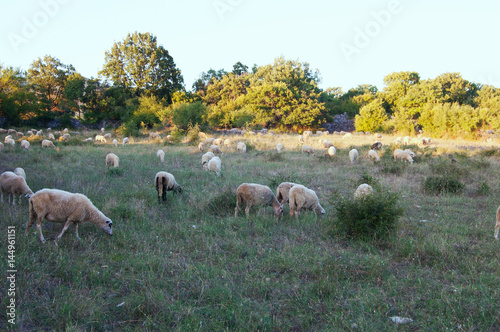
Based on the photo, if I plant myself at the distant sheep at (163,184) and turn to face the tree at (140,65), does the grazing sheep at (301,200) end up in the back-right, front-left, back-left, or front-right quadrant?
back-right

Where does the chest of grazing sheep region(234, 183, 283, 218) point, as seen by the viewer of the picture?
to the viewer's right

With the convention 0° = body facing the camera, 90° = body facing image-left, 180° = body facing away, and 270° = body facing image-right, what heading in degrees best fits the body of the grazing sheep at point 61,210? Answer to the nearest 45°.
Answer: approximately 270°

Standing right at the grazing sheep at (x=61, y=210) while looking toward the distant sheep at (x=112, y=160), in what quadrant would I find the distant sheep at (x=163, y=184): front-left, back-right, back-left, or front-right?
front-right

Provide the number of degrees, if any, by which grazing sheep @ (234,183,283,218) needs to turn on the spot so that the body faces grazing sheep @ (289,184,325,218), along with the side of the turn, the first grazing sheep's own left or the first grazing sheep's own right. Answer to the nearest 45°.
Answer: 0° — it already faces it

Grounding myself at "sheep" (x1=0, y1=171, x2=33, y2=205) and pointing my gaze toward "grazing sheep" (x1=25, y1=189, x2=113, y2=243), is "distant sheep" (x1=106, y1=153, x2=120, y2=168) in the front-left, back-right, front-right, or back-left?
back-left

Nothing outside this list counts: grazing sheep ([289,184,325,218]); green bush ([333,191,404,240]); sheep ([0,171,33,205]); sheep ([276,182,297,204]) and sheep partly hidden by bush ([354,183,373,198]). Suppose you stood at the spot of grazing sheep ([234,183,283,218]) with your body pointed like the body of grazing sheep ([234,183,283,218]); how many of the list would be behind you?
1

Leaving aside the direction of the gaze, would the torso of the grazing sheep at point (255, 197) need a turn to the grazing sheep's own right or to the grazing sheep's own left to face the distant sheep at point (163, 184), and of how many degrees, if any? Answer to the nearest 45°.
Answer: approximately 135° to the grazing sheep's own left

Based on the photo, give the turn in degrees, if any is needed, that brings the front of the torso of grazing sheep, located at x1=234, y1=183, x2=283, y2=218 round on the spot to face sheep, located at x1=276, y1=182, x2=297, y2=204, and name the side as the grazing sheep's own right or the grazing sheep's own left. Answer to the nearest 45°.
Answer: approximately 45° to the grazing sheep's own left

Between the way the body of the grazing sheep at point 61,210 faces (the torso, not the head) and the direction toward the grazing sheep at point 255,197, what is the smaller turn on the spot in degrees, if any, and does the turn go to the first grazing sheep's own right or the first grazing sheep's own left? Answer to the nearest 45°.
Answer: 0° — it already faces it
